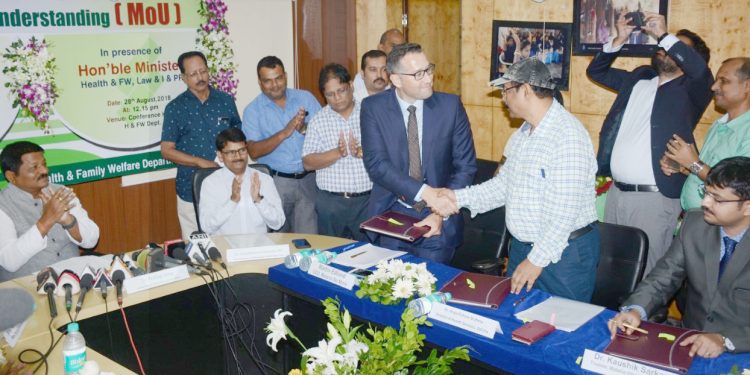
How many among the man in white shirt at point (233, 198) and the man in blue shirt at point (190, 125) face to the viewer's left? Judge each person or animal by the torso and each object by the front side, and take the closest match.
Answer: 0

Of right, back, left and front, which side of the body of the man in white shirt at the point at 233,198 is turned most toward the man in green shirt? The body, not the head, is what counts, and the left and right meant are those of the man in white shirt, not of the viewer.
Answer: left

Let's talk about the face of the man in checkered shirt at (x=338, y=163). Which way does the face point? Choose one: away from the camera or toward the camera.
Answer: toward the camera

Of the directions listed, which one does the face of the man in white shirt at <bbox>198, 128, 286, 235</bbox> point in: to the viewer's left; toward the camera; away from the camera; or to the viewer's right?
toward the camera

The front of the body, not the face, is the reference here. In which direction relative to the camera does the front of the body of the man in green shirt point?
to the viewer's left

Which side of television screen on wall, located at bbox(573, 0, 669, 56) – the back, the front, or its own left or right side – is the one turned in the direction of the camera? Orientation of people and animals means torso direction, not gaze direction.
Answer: front

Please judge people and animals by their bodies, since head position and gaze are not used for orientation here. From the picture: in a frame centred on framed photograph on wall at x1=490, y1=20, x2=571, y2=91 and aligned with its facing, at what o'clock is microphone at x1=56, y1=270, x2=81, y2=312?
The microphone is roughly at 1 o'clock from the framed photograph on wall.

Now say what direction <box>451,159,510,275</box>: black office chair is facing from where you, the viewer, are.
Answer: facing the viewer and to the left of the viewer

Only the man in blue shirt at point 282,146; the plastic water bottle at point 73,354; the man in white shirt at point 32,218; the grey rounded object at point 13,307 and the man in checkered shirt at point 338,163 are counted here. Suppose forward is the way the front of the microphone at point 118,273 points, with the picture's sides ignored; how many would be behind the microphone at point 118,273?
2

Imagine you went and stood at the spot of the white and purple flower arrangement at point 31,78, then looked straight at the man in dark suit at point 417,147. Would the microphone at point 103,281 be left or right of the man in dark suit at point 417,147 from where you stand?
right

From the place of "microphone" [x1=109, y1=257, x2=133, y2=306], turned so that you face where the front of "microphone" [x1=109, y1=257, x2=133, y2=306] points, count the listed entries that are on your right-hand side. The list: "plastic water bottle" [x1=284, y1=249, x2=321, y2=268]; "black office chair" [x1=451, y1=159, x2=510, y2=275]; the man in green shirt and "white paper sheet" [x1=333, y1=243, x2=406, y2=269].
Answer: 4

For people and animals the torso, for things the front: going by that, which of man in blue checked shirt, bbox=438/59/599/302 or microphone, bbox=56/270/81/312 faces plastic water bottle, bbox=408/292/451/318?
the man in blue checked shirt

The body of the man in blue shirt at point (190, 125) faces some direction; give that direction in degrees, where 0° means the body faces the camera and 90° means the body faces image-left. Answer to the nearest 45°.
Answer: approximately 315°

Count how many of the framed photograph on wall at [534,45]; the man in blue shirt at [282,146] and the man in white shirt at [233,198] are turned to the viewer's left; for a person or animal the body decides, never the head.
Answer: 0

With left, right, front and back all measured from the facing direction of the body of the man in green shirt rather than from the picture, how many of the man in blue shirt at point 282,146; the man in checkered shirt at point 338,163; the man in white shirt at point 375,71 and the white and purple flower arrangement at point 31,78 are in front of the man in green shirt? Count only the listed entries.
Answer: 4

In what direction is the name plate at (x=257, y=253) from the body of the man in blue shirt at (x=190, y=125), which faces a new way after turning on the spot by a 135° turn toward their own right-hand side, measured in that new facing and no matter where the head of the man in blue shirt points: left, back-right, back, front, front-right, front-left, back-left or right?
left

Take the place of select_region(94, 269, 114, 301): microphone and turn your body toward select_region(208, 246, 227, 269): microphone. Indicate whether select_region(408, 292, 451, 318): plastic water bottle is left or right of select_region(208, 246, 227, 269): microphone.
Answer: right

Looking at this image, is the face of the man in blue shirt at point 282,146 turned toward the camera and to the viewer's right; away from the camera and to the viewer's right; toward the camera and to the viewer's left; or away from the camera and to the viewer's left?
toward the camera and to the viewer's right

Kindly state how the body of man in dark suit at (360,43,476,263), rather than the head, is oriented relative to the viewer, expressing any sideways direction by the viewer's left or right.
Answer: facing the viewer

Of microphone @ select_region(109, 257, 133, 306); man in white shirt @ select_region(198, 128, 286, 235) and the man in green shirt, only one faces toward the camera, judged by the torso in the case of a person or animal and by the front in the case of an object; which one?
the man in white shirt
